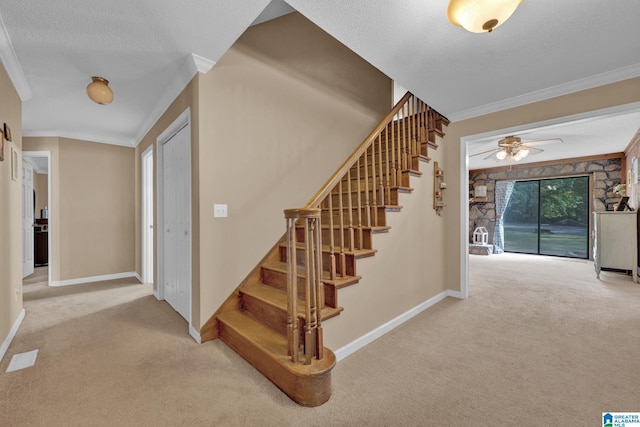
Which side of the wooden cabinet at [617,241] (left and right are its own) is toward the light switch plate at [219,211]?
left

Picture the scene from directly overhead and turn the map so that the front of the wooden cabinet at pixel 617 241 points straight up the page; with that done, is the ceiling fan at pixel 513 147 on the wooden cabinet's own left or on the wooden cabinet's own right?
on the wooden cabinet's own left

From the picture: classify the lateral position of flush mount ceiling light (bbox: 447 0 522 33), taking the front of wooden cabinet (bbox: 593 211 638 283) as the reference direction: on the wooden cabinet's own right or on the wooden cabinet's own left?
on the wooden cabinet's own left

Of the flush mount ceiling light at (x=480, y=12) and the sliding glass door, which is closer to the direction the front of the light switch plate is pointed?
the flush mount ceiling light

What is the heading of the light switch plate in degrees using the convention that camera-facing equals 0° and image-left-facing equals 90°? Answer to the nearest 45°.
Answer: approximately 0°

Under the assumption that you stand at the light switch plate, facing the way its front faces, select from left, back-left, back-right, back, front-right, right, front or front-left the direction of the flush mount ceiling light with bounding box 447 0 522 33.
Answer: front-left
